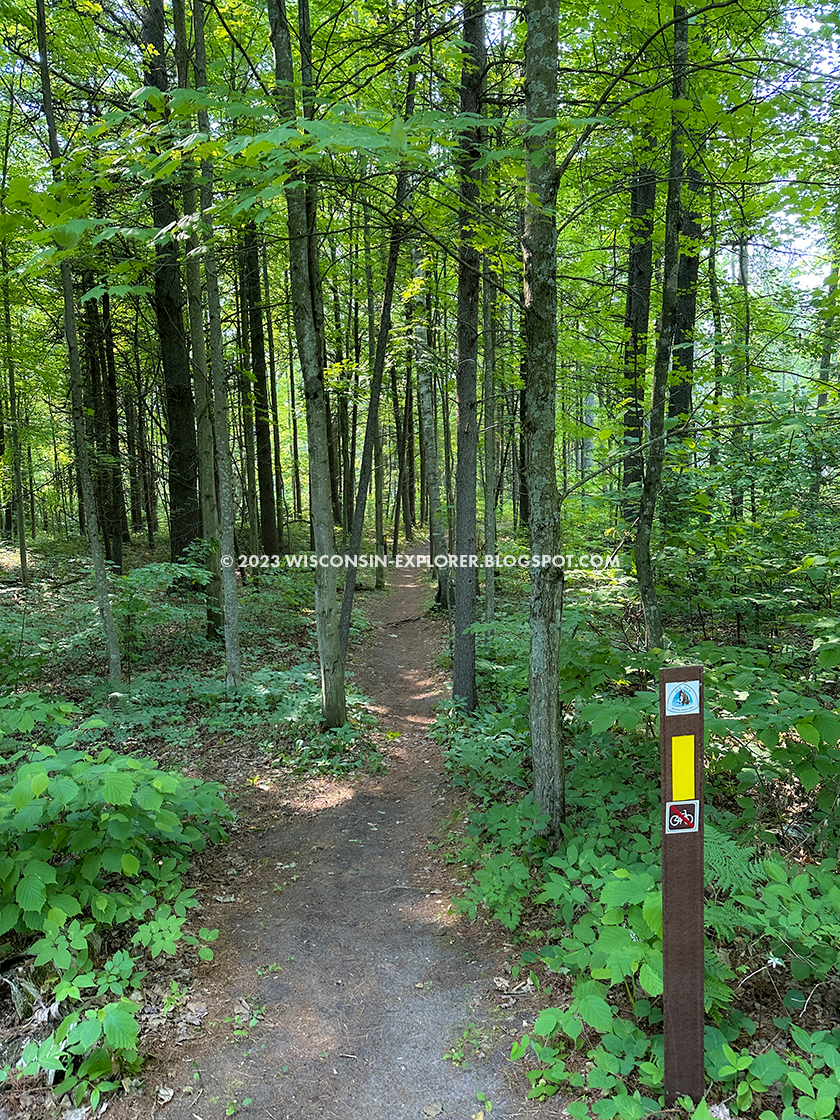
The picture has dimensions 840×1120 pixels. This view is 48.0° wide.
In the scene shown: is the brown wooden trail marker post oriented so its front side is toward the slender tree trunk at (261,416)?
no

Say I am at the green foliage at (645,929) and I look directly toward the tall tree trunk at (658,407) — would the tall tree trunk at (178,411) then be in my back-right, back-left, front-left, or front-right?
front-left

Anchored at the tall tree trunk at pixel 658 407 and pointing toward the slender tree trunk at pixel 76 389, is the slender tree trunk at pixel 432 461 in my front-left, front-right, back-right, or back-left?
front-right

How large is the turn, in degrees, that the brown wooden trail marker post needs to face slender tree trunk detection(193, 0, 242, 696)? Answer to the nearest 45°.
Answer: approximately 135° to its right

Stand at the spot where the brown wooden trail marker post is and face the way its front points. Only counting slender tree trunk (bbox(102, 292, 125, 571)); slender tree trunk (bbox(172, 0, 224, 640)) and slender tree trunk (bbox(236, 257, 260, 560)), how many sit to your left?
0

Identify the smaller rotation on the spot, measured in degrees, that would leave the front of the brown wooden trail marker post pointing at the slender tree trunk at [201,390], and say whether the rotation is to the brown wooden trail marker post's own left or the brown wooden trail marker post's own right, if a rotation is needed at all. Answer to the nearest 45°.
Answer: approximately 135° to the brown wooden trail marker post's own right

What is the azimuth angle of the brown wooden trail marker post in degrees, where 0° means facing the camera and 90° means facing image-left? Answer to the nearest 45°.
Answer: approximately 0°

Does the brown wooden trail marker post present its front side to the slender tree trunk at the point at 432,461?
no

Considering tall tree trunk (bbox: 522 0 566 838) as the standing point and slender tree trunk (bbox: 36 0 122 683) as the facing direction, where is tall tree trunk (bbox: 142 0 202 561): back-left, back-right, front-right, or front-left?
front-right

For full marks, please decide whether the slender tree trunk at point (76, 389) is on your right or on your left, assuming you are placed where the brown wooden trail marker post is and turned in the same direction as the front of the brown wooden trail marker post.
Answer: on your right

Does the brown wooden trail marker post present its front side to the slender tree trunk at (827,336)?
no

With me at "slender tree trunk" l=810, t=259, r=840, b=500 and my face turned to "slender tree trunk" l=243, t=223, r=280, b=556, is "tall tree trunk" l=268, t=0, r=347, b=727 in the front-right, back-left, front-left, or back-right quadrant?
front-left

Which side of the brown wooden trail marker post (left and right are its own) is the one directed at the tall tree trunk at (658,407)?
back
